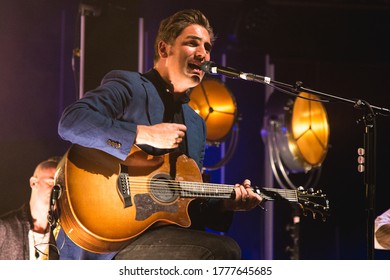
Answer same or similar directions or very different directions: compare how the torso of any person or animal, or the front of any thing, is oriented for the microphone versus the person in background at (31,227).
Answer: very different directions

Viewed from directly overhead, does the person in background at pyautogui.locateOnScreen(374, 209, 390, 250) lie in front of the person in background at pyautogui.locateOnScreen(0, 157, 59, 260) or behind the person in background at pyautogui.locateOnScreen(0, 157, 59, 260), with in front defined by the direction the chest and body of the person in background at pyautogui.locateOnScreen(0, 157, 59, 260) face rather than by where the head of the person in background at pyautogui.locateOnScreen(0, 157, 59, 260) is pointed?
in front

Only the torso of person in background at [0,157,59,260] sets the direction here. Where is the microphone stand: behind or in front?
in front

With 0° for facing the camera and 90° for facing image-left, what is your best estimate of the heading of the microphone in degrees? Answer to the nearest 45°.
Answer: approximately 90°

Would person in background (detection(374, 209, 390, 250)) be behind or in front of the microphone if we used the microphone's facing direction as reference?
behind

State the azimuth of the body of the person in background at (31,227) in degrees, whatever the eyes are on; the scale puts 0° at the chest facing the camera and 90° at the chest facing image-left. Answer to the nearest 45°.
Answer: approximately 315°

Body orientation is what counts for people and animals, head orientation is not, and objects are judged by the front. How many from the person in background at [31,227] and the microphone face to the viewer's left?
1

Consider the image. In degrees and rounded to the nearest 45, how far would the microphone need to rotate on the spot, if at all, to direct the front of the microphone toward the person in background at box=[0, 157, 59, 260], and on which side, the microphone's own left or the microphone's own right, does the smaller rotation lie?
0° — it already faces them

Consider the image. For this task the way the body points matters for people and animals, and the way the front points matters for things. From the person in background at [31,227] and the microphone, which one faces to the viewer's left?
the microphone
